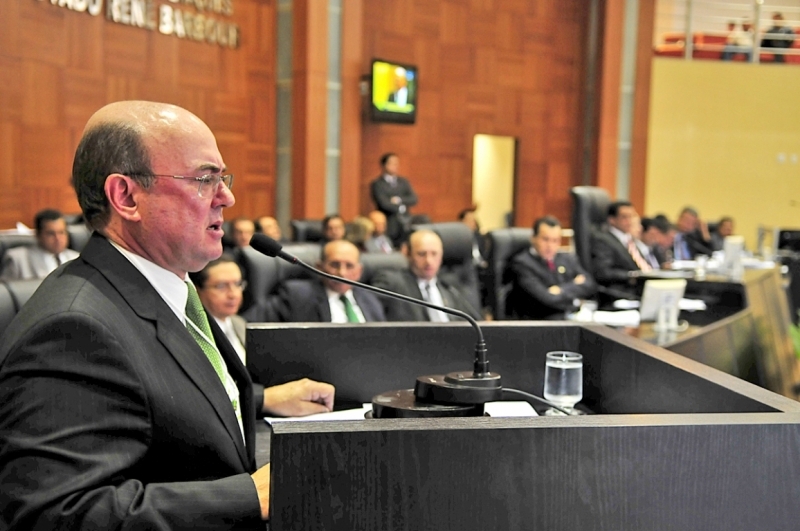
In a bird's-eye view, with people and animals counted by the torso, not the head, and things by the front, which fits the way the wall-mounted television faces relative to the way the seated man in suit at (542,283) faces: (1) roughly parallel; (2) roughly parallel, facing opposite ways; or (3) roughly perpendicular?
roughly parallel

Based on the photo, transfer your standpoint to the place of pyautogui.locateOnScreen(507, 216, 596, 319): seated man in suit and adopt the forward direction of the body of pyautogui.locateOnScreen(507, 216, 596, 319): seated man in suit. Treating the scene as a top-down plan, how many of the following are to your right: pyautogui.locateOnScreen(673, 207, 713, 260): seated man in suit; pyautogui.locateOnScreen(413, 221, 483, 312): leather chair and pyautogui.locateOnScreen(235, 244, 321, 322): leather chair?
2

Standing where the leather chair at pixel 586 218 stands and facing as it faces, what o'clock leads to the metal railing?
The metal railing is roughly at 8 o'clock from the leather chair.

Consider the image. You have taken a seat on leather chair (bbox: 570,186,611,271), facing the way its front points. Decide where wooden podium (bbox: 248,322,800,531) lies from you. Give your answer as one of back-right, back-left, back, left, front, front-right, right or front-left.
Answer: front-right

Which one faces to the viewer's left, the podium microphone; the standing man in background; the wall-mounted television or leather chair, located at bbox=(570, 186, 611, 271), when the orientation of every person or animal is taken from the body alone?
the podium microphone

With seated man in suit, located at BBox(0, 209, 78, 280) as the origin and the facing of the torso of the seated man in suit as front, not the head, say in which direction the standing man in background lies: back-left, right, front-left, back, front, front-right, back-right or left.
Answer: left

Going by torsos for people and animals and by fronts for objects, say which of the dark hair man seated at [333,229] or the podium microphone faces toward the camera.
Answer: the dark hair man seated

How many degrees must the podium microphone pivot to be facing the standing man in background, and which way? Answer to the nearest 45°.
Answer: approximately 90° to its right

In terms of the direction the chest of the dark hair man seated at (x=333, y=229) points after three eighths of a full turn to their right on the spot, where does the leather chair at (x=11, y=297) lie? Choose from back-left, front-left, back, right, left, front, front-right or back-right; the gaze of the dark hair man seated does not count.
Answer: back-left

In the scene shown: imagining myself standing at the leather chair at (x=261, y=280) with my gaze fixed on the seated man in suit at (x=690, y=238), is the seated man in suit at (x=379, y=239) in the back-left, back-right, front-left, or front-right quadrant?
front-left

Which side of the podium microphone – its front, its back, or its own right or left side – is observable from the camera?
left
